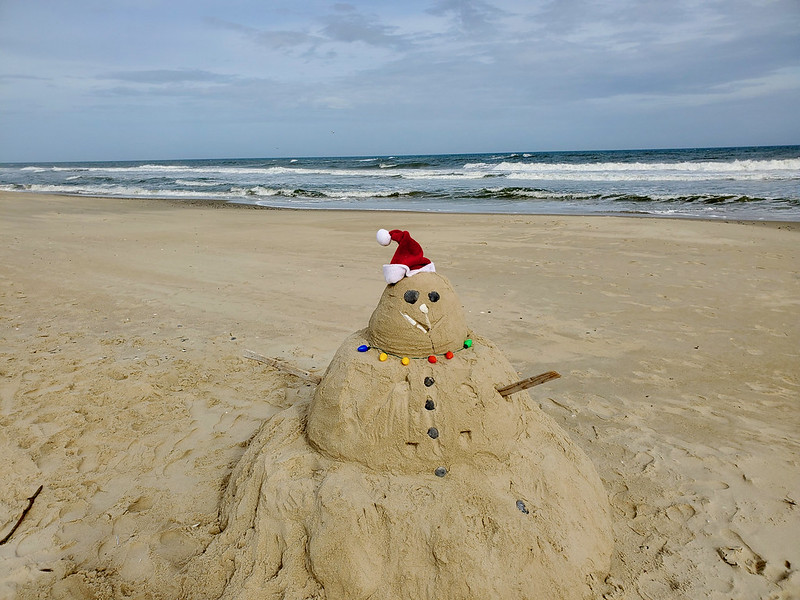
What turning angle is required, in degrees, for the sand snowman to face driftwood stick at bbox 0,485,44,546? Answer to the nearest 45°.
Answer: approximately 90° to its right

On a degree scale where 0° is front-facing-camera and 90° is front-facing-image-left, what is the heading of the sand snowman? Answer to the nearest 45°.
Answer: approximately 0°
